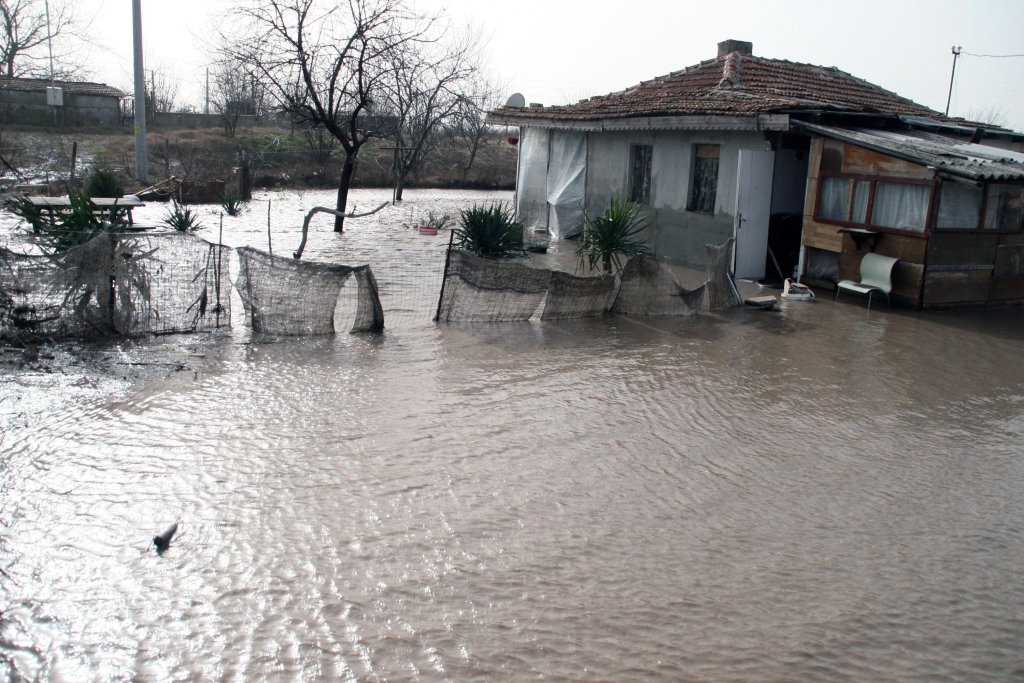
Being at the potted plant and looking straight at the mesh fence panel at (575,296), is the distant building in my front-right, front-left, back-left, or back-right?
back-right

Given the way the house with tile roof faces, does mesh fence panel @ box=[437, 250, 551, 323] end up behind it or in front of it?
in front

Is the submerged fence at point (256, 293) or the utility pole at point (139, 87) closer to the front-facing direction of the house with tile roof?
the submerged fence

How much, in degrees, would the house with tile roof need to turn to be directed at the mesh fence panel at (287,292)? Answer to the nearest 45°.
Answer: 0° — it already faces it

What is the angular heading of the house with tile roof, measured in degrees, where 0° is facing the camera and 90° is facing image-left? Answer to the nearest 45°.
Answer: approximately 45°

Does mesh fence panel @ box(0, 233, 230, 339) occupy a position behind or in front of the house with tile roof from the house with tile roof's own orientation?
in front

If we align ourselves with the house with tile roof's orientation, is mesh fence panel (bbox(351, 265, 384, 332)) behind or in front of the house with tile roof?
in front

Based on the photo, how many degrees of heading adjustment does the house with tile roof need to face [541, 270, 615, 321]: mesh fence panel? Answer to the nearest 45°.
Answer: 0° — it already faces it

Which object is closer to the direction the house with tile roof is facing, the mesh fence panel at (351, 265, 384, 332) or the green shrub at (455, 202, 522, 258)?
the mesh fence panel

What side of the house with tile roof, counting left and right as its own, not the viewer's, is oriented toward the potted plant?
right

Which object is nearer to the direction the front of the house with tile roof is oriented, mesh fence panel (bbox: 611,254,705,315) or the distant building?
the mesh fence panel
